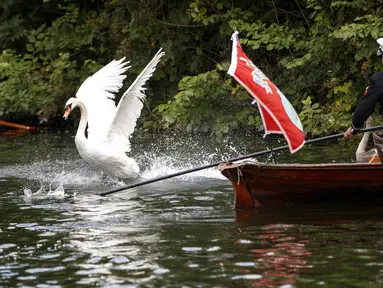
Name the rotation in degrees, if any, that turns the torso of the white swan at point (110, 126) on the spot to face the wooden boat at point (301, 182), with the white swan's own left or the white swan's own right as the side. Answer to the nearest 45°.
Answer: approximately 135° to the white swan's own left

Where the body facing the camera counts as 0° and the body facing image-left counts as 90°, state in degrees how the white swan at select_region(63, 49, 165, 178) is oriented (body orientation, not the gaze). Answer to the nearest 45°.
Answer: approximately 90°

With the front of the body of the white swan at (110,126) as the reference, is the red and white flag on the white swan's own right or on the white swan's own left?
on the white swan's own left
